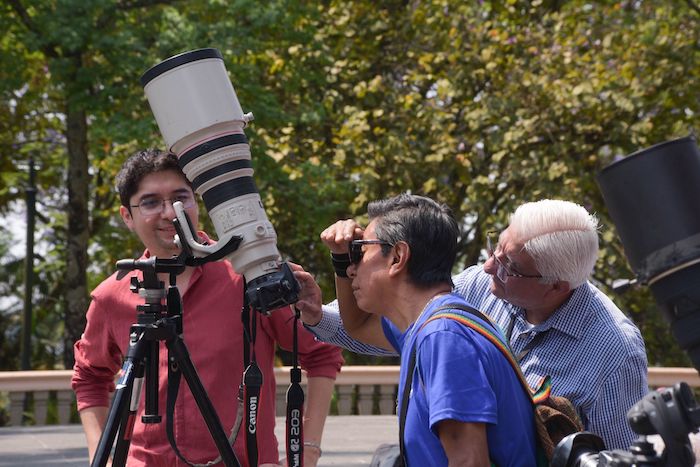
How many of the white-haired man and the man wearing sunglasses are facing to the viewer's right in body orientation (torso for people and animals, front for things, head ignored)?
0

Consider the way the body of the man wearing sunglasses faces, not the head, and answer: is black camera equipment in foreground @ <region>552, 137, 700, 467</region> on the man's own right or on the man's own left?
on the man's own left

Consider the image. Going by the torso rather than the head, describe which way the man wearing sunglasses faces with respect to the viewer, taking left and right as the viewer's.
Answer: facing to the left of the viewer

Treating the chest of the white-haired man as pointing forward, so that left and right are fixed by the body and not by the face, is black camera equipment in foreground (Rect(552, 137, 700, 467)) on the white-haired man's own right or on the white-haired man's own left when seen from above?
on the white-haired man's own left

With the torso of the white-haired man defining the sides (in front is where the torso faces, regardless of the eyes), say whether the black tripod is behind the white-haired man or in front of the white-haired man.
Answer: in front

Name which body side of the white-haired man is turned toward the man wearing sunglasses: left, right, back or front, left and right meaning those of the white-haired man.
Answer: front

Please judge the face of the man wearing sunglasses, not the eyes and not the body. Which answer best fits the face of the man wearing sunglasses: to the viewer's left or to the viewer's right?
to the viewer's left

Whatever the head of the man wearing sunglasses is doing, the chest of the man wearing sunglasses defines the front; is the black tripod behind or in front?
in front
